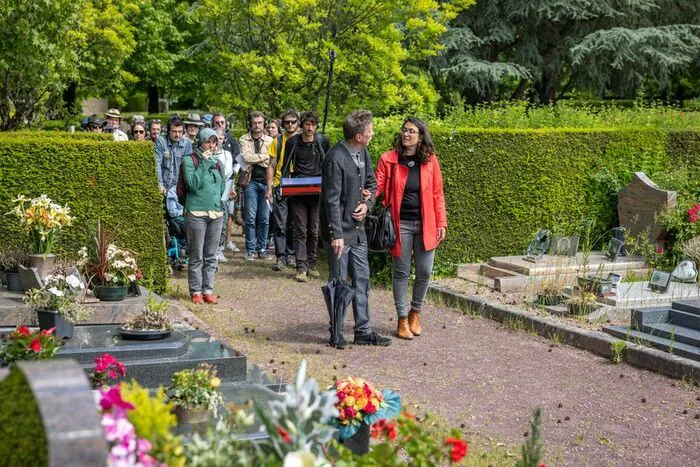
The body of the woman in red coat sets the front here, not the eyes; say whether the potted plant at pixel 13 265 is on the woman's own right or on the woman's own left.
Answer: on the woman's own right

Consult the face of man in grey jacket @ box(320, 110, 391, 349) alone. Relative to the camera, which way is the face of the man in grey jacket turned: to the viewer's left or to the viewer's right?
to the viewer's right

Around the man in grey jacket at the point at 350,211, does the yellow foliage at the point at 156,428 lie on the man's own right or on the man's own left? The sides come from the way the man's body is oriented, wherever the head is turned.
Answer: on the man's own right

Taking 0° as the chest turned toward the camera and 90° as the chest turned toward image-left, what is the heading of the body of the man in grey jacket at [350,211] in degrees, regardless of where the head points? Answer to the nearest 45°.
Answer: approximately 315°

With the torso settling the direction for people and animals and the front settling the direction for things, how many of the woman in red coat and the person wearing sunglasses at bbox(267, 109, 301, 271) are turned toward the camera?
2

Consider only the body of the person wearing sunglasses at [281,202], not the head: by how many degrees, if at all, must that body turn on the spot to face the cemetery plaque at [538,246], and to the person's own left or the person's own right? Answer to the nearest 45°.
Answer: approximately 90° to the person's own left

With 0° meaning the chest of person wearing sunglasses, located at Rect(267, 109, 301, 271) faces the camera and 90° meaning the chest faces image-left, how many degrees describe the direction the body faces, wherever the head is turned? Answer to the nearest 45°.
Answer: approximately 0°

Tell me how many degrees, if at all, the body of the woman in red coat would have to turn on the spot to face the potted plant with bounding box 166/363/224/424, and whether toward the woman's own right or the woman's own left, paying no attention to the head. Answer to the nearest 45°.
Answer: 0° — they already face it

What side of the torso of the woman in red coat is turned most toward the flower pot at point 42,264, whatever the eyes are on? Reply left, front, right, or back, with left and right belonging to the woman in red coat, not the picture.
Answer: right

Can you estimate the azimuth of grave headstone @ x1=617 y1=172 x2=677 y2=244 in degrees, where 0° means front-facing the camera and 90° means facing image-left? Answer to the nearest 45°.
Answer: approximately 45°
